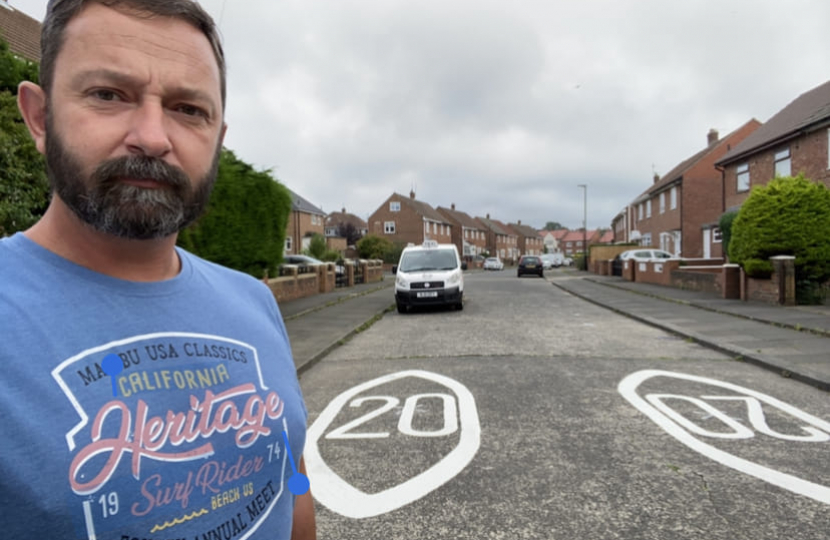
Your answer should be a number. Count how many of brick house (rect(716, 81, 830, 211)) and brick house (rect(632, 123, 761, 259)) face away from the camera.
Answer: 0

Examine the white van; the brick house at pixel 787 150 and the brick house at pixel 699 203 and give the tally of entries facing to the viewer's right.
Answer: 0

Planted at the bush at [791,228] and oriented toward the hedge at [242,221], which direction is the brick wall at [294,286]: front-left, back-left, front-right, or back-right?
front-right

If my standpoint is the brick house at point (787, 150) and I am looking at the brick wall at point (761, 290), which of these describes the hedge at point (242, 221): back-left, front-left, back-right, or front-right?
front-right

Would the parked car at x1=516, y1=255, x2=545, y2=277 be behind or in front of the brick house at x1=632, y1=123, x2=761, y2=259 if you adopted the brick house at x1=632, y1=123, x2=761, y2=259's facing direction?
in front

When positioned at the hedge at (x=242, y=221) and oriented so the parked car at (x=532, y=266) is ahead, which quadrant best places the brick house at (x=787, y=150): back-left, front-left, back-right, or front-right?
front-right

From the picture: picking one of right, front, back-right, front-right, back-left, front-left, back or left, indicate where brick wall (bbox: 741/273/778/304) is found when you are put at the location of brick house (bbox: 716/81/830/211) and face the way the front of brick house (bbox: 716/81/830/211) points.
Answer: front-left

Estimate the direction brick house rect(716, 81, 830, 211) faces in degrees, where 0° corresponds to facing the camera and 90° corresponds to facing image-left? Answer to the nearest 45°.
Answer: approximately 45°

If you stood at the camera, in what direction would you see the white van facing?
facing the viewer

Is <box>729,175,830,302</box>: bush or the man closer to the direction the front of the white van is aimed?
the man

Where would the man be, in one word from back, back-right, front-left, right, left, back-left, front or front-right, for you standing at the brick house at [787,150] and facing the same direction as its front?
front-left

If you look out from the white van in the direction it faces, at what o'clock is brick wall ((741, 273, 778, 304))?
The brick wall is roughly at 9 o'clock from the white van.

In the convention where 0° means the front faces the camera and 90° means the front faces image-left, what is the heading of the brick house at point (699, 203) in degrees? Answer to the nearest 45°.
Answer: approximately 45°

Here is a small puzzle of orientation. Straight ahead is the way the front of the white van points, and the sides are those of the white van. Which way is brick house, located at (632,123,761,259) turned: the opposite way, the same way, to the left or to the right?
to the right

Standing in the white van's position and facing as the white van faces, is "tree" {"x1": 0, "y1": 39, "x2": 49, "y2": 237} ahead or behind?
ahead

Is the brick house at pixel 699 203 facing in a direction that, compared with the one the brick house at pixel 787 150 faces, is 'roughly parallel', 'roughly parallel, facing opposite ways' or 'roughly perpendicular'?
roughly parallel

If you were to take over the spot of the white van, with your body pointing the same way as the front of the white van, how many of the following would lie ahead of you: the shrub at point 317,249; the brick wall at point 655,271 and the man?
1

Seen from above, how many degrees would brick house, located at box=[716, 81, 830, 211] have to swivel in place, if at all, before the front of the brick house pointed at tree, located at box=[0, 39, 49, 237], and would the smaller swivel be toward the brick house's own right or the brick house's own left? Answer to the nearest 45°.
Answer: approximately 45° to the brick house's own left
